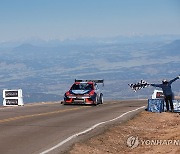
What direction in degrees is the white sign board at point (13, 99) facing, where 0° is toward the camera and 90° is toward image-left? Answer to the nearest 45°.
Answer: approximately 0°

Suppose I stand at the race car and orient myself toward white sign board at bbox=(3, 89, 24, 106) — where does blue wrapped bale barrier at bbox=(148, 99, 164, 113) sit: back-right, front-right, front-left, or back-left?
back-left

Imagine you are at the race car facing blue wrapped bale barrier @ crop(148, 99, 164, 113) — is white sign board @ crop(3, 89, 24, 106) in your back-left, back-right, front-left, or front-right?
back-right

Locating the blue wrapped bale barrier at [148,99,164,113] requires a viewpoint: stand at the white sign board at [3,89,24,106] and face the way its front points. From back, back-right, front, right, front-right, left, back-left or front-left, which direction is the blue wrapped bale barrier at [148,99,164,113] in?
front-left

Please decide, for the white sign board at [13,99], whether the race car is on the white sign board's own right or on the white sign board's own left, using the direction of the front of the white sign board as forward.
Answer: on the white sign board's own left
